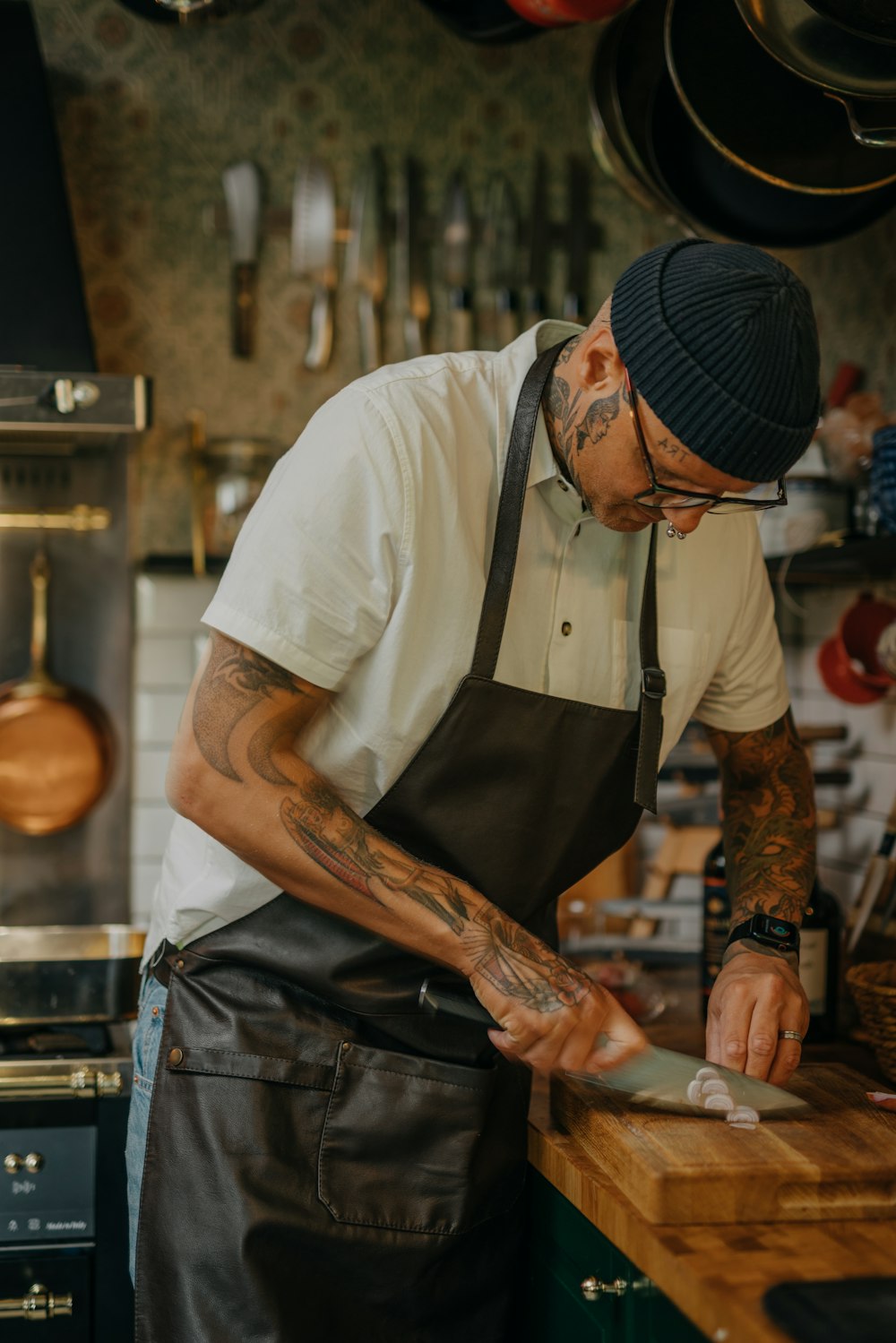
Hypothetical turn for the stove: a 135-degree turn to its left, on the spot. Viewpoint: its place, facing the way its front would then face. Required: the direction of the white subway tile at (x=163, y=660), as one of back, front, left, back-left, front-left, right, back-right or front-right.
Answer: front-left

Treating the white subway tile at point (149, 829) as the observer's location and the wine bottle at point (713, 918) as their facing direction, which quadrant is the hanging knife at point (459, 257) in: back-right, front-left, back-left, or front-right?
front-left

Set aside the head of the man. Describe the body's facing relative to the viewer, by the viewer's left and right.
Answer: facing the viewer and to the right of the viewer

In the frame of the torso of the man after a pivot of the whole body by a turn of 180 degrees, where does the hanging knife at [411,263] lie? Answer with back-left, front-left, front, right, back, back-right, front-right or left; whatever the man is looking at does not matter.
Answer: front-right

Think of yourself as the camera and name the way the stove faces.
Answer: facing the viewer

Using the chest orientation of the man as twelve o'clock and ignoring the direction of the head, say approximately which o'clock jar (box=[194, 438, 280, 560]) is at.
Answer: The jar is roughly at 7 o'clock from the man.

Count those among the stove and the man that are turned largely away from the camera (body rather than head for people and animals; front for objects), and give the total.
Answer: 0

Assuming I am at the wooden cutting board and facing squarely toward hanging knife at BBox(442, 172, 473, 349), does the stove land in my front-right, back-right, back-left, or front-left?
front-left

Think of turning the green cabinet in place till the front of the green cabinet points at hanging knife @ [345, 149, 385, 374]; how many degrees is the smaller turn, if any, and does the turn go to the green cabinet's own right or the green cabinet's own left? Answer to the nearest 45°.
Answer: approximately 135° to the green cabinet's own right

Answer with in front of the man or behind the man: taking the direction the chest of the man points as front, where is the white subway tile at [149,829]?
behind

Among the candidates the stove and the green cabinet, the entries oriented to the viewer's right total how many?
0

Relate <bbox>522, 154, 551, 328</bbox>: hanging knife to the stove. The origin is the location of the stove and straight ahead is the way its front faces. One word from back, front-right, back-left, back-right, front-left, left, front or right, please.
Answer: back-left
